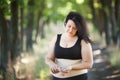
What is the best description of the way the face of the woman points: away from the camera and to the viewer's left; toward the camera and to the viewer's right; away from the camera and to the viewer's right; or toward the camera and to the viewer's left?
toward the camera and to the viewer's left

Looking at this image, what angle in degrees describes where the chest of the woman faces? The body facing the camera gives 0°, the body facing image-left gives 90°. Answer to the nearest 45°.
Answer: approximately 0°
